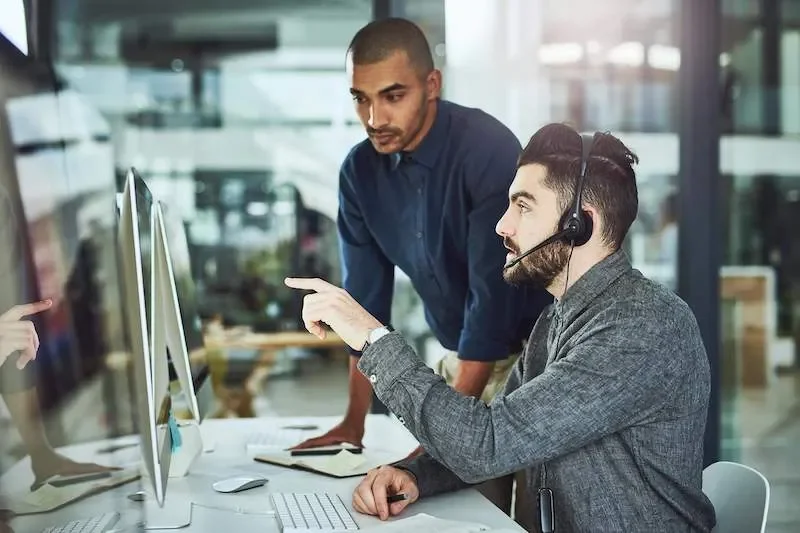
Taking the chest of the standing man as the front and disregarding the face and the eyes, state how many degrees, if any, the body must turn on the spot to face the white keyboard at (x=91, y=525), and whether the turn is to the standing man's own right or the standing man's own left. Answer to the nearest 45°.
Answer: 0° — they already face it

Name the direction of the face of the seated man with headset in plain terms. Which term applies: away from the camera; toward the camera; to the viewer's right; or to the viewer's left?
to the viewer's left

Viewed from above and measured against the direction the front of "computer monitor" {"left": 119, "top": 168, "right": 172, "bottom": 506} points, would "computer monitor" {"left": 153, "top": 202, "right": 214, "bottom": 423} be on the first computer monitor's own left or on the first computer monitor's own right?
on the first computer monitor's own left

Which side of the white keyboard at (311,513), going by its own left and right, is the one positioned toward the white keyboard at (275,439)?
left

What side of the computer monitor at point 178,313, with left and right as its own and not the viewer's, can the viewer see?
right

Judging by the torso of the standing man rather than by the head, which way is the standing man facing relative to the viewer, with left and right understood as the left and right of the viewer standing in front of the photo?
facing the viewer and to the left of the viewer

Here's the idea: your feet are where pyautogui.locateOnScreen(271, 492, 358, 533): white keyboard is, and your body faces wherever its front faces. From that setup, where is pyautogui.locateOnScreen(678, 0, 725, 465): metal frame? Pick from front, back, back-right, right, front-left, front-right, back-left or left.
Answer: front-left

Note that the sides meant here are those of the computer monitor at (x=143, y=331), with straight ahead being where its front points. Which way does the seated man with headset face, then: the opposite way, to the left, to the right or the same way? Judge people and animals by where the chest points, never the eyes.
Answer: the opposite way

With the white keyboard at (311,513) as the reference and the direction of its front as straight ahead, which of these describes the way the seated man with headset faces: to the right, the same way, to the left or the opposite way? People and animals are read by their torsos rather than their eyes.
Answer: the opposite way

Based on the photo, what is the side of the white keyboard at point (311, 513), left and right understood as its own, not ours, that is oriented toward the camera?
right

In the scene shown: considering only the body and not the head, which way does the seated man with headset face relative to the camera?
to the viewer's left

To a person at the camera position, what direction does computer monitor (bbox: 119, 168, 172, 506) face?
facing to the right of the viewer
